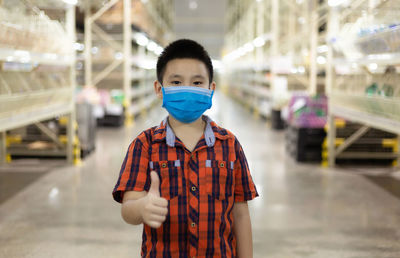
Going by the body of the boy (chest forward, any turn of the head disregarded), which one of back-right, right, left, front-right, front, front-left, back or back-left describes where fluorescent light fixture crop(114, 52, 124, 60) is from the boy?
back

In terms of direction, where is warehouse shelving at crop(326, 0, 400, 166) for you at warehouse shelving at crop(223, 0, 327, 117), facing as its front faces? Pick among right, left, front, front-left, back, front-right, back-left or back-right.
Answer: left

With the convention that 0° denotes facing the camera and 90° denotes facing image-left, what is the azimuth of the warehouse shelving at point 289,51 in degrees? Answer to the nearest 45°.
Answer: approximately 90°

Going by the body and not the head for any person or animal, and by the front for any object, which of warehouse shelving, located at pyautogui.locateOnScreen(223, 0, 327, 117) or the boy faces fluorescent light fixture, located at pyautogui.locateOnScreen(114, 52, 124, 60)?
the warehouse shelving

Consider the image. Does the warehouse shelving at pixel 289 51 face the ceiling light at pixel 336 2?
no

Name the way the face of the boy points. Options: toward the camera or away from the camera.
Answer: toward the camera

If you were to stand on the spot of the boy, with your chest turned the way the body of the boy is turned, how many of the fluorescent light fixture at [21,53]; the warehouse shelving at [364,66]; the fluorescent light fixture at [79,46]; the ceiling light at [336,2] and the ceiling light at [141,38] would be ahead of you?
0

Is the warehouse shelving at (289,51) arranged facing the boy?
no

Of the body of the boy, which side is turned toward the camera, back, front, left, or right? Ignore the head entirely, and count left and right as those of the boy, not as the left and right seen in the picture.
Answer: front

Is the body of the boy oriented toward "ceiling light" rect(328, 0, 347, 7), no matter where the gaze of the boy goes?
no

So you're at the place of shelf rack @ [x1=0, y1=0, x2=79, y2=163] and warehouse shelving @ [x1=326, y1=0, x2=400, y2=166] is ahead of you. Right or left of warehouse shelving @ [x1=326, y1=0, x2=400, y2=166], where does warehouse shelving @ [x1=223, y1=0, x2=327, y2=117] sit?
left

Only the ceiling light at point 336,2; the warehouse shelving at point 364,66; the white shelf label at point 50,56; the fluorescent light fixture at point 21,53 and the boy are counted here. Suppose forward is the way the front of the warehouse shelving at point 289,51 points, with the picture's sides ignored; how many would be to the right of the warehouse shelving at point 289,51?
0

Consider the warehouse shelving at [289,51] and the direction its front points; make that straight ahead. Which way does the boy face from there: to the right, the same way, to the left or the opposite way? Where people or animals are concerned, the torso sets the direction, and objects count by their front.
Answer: to the left

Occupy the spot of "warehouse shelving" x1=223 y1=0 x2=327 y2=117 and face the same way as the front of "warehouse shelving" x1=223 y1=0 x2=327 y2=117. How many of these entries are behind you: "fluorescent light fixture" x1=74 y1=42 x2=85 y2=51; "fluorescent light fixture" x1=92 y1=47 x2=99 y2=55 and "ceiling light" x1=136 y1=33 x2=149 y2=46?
0

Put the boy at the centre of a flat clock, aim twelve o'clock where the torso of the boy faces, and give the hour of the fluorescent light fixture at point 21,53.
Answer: The fluorescent light fixture is roughly at 5 o'clock from the boy.

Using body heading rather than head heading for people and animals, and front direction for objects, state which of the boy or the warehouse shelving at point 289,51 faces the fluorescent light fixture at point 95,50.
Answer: the warehouse shelving

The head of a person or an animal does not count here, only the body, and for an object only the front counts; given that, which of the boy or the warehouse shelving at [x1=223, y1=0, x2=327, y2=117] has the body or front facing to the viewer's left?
the warehouse shelving

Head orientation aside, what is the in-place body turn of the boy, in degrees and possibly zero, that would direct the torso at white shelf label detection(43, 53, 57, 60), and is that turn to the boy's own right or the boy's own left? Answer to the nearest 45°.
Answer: approximately 180°

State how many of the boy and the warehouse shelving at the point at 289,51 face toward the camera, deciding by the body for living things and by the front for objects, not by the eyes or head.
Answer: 1
